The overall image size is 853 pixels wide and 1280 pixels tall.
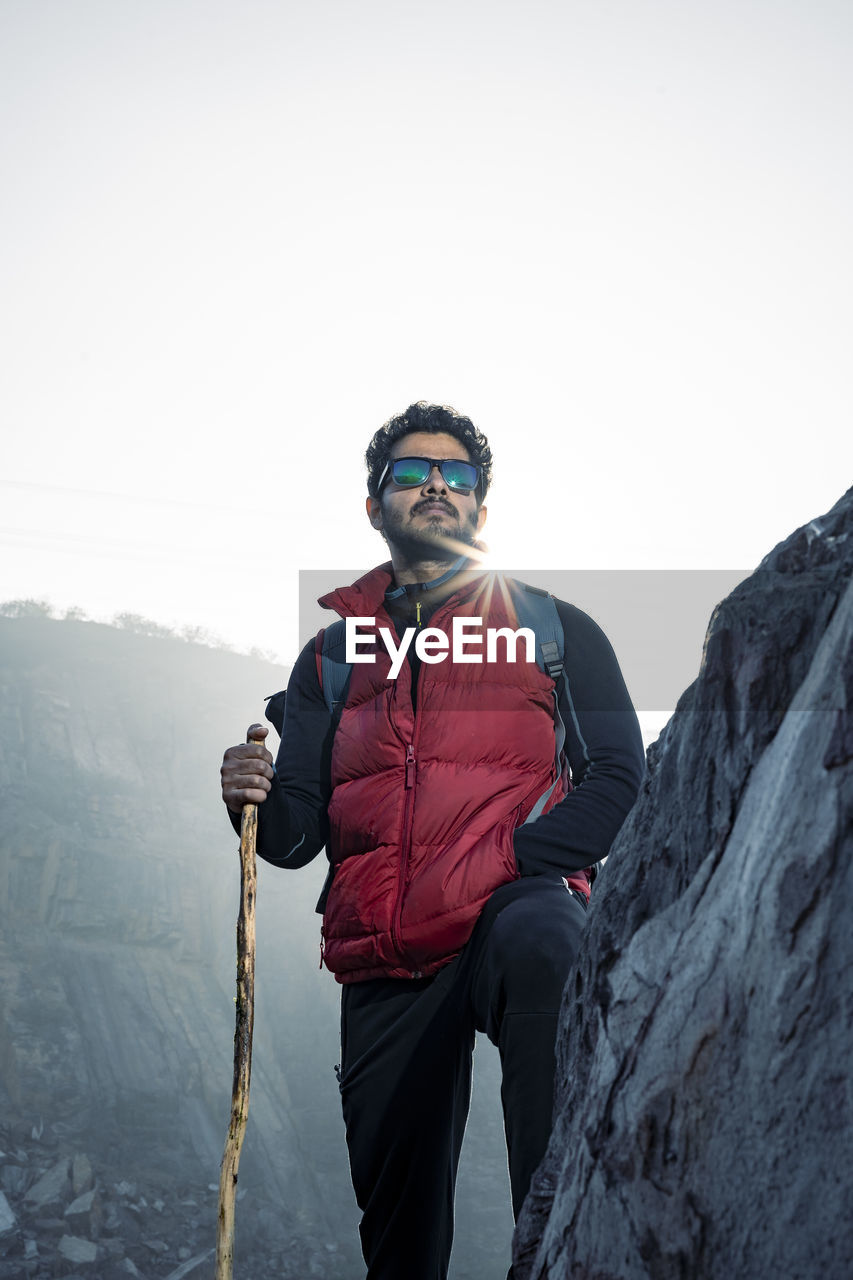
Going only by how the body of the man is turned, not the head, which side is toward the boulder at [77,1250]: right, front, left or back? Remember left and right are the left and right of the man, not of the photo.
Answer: back

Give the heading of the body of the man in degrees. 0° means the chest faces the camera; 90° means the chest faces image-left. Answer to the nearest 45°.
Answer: approximately 0°

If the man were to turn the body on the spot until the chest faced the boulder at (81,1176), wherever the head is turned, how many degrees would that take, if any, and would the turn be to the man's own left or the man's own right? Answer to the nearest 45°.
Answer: approximately 180°

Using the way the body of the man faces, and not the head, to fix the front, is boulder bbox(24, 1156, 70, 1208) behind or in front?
behind

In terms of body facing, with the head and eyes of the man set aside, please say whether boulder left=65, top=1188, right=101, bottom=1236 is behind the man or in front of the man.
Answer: behind
